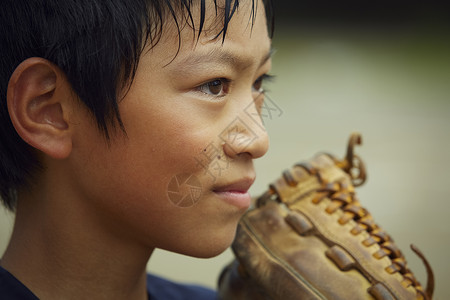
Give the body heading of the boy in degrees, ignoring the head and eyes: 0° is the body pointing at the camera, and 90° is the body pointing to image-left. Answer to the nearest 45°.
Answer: approximately 315°

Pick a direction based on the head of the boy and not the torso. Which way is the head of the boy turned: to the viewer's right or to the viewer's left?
to the viewer's right
